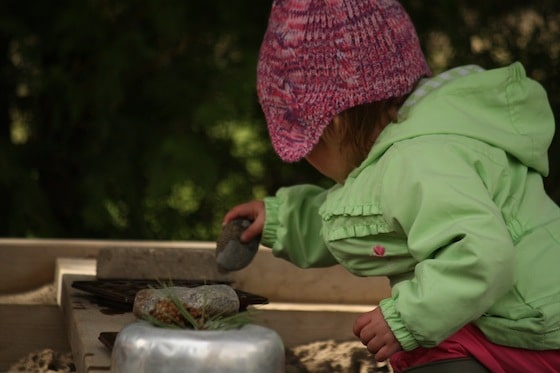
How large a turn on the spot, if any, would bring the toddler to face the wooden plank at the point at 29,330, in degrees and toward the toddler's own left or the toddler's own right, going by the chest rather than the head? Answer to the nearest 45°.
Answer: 0° — they already face it

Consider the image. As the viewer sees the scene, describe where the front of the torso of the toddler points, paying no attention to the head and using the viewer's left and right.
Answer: facing to the left of the viewer
